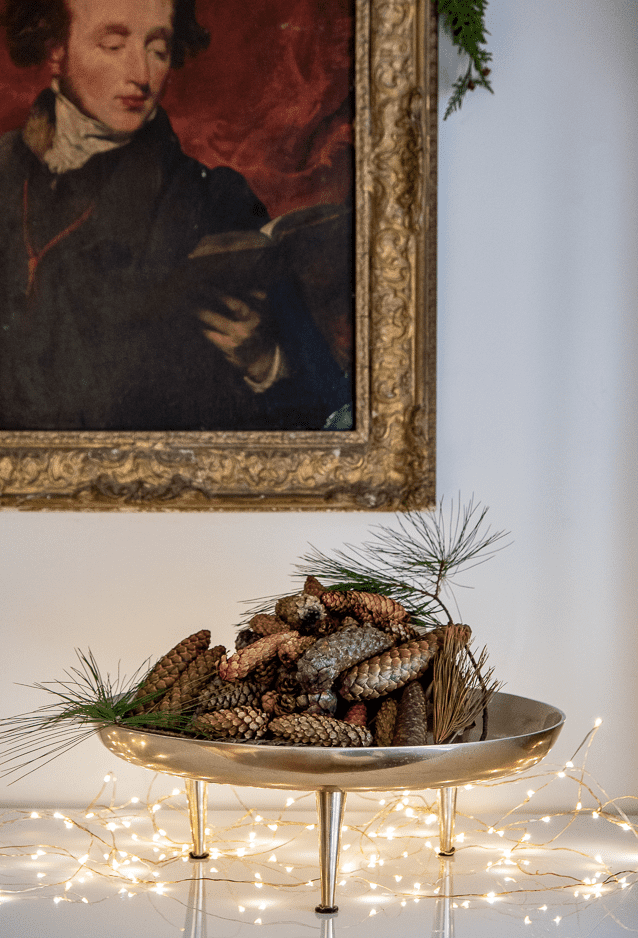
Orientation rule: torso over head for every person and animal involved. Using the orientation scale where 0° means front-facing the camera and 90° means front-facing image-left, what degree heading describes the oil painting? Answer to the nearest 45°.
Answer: approximately 0°
